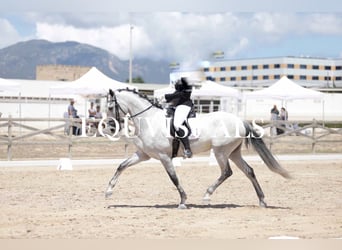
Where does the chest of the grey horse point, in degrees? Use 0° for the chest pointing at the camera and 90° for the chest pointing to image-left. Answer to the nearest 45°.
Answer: approximately 90°

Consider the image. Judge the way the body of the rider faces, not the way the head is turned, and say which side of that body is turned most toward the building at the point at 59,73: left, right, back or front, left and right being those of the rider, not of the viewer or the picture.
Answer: right

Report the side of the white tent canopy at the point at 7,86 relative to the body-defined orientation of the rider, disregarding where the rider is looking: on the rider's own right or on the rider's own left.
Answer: on the rider's own right

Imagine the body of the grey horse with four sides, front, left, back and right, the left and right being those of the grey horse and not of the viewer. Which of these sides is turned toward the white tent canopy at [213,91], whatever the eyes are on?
right

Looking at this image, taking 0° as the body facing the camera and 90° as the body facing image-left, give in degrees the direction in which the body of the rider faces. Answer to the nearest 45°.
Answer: approximately 90°
